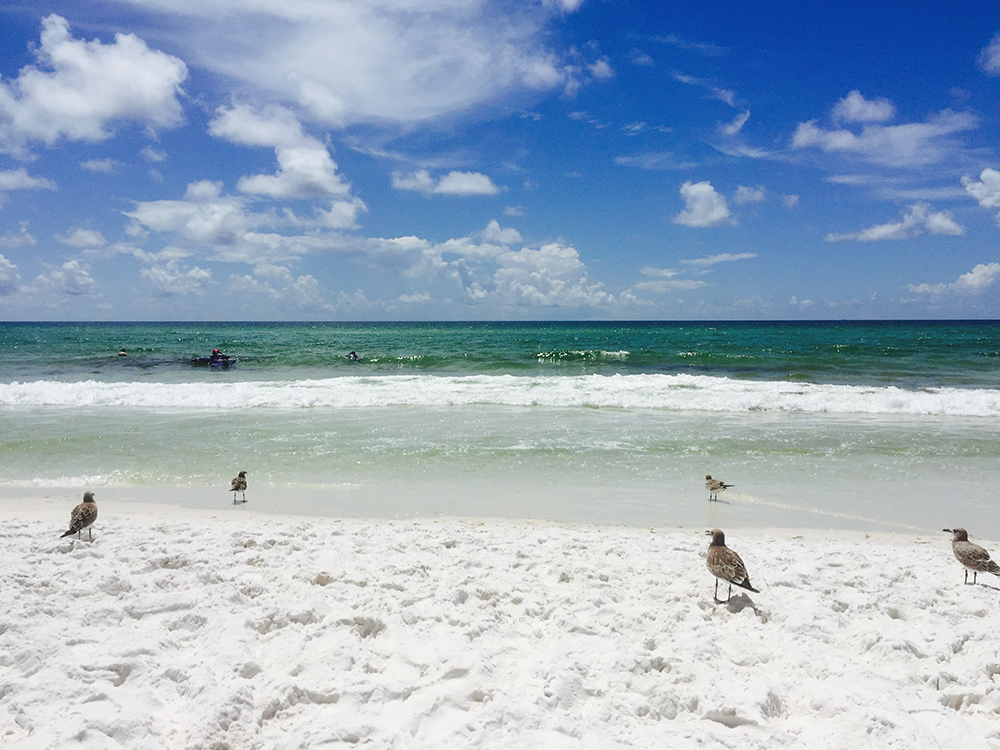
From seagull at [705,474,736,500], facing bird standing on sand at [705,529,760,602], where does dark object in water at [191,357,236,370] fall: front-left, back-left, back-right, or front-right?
back-right

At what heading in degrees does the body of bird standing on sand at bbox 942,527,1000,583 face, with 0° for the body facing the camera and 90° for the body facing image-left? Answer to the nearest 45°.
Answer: approximately 90°

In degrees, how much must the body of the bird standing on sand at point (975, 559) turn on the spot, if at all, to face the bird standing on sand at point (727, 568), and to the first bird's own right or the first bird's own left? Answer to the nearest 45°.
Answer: approximately 45° to the first bird's own left

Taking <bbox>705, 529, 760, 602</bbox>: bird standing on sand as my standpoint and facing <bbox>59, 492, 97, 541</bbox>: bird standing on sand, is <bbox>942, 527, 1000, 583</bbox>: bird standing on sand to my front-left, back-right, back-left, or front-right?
back-right

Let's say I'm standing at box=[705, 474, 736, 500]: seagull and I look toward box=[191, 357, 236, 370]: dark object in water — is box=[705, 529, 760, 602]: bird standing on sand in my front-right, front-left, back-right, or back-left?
back-left

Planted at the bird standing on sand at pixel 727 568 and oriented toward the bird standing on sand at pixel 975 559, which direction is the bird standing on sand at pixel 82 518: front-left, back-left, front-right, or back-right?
back-left

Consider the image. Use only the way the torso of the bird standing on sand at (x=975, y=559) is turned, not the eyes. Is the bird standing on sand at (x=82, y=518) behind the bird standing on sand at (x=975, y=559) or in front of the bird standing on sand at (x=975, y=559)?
in front
